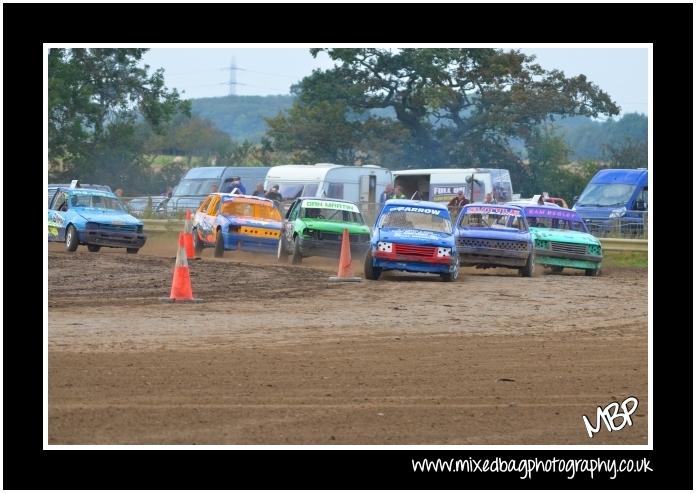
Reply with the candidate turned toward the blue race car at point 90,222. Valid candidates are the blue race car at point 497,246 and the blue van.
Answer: the blue van

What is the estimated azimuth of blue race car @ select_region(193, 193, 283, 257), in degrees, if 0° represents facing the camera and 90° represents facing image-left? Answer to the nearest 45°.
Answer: approximately 315°

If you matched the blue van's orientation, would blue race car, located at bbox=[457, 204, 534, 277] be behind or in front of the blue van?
in front

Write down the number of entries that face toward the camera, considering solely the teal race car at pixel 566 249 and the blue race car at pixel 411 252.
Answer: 2

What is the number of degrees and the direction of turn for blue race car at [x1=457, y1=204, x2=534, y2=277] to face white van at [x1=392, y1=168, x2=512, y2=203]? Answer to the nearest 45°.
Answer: approximately 180°

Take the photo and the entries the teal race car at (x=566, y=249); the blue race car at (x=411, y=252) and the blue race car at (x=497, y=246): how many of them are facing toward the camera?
3

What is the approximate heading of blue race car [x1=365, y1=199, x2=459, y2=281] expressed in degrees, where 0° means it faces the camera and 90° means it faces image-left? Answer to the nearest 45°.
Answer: approximately 0°

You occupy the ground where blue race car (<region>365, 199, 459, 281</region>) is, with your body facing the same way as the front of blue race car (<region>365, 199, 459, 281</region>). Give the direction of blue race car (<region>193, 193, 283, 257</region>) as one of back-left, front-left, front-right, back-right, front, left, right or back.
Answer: back-right

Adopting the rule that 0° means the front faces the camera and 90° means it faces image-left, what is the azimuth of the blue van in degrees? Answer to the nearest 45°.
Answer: approximately 45°

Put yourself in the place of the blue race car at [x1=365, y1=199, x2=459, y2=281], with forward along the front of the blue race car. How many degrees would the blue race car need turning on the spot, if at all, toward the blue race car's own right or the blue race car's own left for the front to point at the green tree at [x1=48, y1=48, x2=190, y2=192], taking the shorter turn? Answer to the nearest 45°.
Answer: approximately 135° to the blue race car's own right
